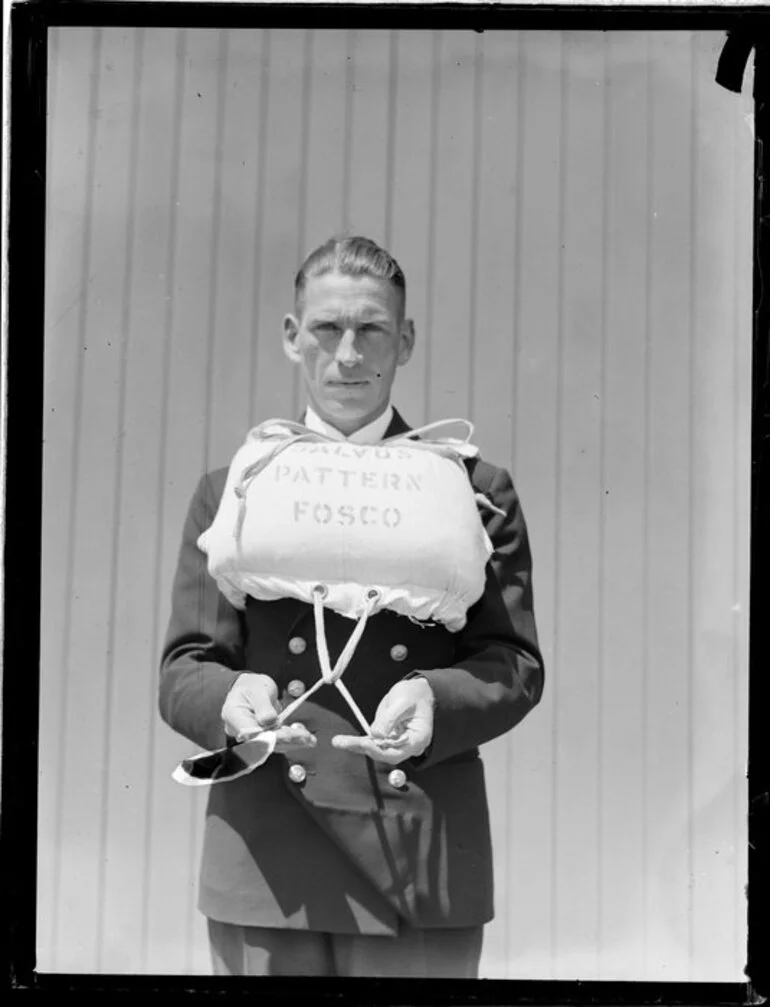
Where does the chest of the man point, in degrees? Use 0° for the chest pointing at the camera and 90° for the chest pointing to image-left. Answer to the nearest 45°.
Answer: approximately 0°

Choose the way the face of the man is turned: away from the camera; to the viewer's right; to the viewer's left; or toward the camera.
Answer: toward the camera
